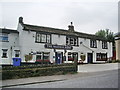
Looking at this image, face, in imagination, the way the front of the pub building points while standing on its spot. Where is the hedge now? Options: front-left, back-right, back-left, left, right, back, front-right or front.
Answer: front-right

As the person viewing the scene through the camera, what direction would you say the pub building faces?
facing the viewer and to the right of the viewer
